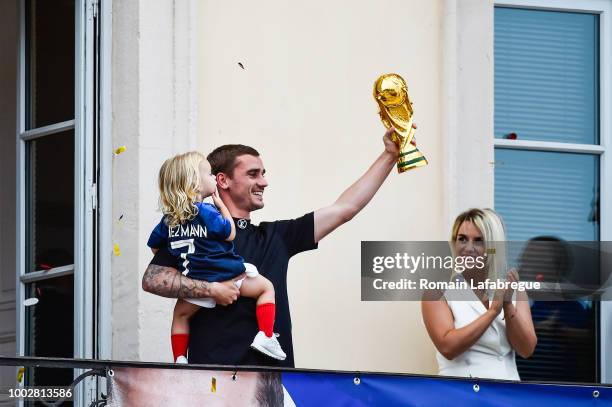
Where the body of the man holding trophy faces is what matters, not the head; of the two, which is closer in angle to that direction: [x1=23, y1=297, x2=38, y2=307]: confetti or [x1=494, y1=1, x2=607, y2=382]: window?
the window

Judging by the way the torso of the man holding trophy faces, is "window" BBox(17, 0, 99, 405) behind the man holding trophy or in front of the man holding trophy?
behind

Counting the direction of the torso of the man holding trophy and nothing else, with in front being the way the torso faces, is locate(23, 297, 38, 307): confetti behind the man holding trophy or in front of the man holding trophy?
behind

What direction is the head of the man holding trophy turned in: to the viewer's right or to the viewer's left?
to the viewer's right

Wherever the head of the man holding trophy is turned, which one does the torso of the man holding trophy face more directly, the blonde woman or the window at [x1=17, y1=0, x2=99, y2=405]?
the blonde woman

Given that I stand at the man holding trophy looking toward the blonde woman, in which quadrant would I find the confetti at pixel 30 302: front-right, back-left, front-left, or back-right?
back-left

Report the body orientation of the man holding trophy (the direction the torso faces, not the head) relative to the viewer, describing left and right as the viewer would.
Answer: facing the viewer and to the right of the viewer
